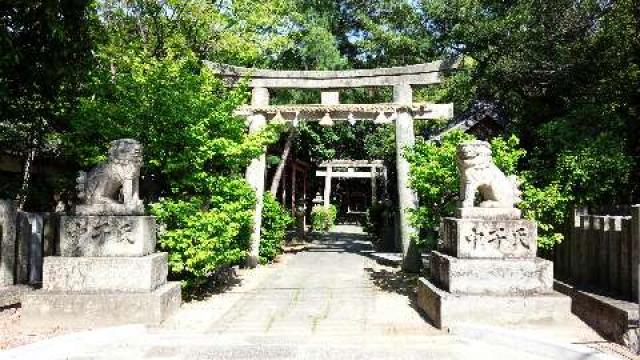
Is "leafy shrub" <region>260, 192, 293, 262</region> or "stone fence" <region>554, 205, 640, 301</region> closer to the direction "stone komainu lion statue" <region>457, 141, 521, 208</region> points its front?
the leafy shrub

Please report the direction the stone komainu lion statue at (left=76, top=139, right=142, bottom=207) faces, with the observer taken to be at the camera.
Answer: facing to the right of the viewer

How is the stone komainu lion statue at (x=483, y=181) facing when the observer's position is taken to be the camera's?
facing to the left of the viewer

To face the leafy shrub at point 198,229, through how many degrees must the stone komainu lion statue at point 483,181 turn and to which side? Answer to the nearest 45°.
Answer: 0° — it already faces it

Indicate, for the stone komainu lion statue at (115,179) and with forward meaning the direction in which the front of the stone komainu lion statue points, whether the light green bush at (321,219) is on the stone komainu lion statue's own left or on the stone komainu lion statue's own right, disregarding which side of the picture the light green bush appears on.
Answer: on the stone komainu lion statue's own left

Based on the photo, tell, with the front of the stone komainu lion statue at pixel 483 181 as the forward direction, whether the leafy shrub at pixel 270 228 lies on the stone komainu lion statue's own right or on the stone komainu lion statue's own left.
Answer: on the stone komainu lion statue's own right

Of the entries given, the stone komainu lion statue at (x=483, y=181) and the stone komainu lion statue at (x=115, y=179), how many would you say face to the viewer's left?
1

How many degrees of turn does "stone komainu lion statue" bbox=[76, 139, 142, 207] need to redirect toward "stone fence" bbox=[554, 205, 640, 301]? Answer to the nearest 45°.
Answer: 0° — it already faces it
